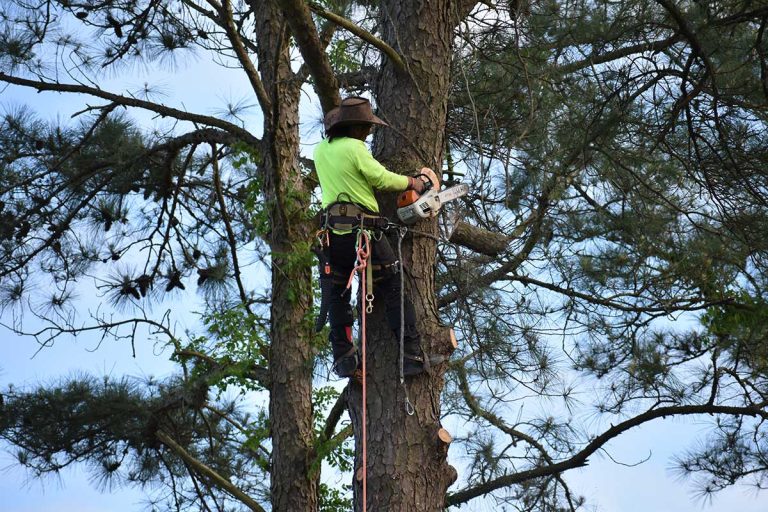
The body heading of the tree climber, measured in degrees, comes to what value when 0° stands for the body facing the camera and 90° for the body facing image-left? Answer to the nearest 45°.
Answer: approximately 225°
